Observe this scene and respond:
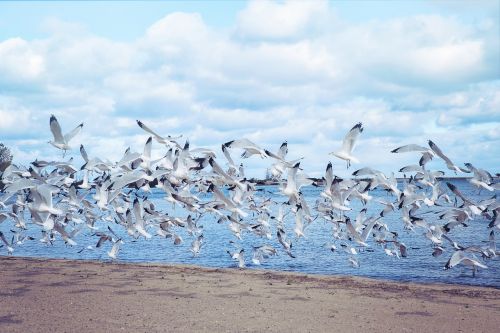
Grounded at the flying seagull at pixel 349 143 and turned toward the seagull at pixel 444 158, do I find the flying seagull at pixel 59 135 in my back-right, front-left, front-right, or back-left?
back-left

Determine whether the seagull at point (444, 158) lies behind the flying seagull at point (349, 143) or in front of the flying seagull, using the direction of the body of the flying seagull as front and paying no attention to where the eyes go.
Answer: behind

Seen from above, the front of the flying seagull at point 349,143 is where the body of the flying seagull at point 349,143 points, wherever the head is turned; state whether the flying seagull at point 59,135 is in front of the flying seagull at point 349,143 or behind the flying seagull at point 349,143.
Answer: in front
